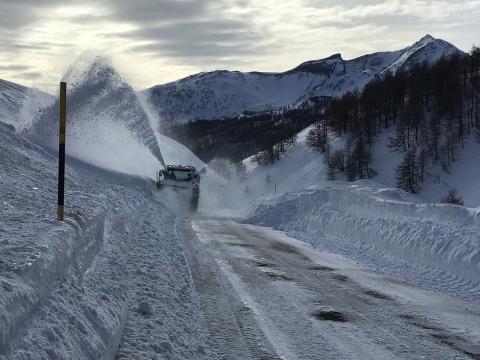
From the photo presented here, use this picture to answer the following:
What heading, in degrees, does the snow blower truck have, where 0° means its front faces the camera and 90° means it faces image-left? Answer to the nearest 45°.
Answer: approximately 0°

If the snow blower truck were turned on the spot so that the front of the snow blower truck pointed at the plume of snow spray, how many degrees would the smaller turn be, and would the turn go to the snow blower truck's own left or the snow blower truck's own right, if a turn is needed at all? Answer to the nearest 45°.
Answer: approximately 135° to the snow blower truck's own right

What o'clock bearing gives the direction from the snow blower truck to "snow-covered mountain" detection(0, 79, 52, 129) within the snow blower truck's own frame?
The snow-covered mountain is roughly at 4 o'clock from the snow blower truck.

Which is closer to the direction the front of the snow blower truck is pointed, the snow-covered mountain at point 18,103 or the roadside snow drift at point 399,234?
the roadside snow drift

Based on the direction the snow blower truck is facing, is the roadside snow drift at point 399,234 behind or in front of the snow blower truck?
in front

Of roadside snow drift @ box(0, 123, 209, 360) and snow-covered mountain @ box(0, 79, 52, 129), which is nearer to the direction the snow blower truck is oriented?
the roadside snow drift

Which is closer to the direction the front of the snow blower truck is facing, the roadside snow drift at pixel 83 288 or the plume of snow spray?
the roadside snow drift

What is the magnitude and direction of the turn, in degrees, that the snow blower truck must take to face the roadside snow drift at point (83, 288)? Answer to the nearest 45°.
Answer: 0° — it already faces it
